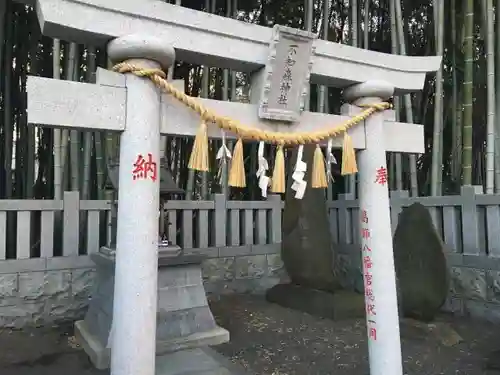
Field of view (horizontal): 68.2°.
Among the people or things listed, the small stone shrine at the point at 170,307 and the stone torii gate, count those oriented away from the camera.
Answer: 0

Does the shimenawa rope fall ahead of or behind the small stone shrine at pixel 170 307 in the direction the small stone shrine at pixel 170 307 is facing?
ahead

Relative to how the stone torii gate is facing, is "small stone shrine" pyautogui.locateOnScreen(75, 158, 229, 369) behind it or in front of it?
behind

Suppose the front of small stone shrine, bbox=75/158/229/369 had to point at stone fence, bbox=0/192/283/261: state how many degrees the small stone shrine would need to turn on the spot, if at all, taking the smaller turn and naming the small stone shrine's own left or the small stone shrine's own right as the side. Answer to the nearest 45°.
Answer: approximately 180°

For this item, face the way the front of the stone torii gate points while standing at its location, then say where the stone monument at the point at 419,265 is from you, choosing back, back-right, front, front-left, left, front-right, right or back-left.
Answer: left

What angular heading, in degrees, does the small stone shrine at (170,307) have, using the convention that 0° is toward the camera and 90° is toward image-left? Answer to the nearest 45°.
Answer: approximately 315°

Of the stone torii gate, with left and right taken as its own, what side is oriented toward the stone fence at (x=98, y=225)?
back
